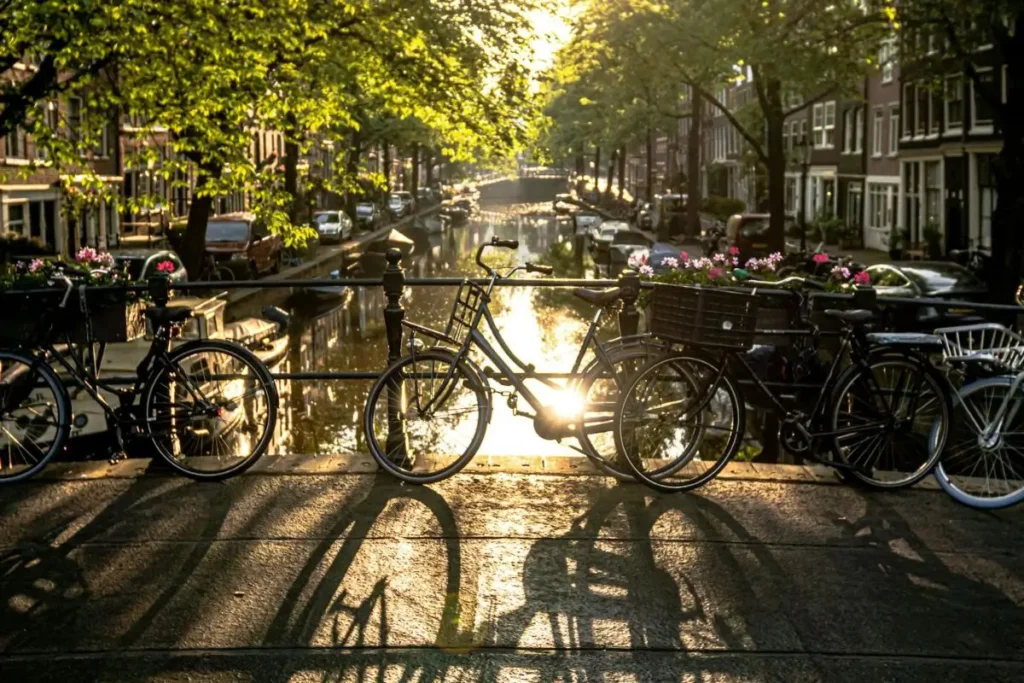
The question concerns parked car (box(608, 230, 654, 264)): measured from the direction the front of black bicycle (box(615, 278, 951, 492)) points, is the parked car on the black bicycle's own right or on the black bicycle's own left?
on the black bicycle's own right

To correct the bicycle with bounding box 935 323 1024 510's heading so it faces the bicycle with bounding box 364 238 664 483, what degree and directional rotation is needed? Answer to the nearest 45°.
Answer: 0° — it already faces it

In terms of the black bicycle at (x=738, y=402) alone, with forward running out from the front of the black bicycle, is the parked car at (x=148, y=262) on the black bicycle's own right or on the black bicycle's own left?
on the black bicycle's own right

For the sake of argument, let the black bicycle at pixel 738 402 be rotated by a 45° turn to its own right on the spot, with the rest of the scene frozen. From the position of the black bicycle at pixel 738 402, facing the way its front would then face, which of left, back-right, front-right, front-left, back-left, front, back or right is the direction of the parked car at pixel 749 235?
front-right

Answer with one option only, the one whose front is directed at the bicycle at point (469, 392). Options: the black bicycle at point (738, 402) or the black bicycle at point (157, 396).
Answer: the black bicycle at point (738, 402)

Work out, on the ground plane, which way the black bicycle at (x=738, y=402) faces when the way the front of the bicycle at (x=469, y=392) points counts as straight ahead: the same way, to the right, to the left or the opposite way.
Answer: the same way

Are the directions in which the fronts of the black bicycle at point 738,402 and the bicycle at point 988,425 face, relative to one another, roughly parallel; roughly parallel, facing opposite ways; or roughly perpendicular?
roughly parallel

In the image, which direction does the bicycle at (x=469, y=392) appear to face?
to the viewer's left

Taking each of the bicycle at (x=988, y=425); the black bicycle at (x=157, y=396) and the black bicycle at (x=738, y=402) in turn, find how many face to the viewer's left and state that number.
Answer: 3

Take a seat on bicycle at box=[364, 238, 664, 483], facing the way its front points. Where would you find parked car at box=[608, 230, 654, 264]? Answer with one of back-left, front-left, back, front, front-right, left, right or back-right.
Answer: right

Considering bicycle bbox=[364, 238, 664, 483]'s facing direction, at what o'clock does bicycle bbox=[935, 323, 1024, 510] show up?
bicycle bbox=[935, 323, 1024, 510] is roughly at 6 o'clock from bicycle bbox=[364, 238, 664, 483].

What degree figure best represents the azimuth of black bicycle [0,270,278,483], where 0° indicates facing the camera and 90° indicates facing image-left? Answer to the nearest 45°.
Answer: approximately 90°

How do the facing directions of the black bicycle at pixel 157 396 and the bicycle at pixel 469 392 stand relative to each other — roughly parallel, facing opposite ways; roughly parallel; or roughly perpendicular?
roughly parallel

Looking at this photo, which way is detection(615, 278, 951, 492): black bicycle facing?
to the viewer's left

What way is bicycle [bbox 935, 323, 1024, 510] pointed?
to the viewer's left

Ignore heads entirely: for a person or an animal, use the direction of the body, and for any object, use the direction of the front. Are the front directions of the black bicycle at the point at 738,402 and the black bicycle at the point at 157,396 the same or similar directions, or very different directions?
same or similar directions
